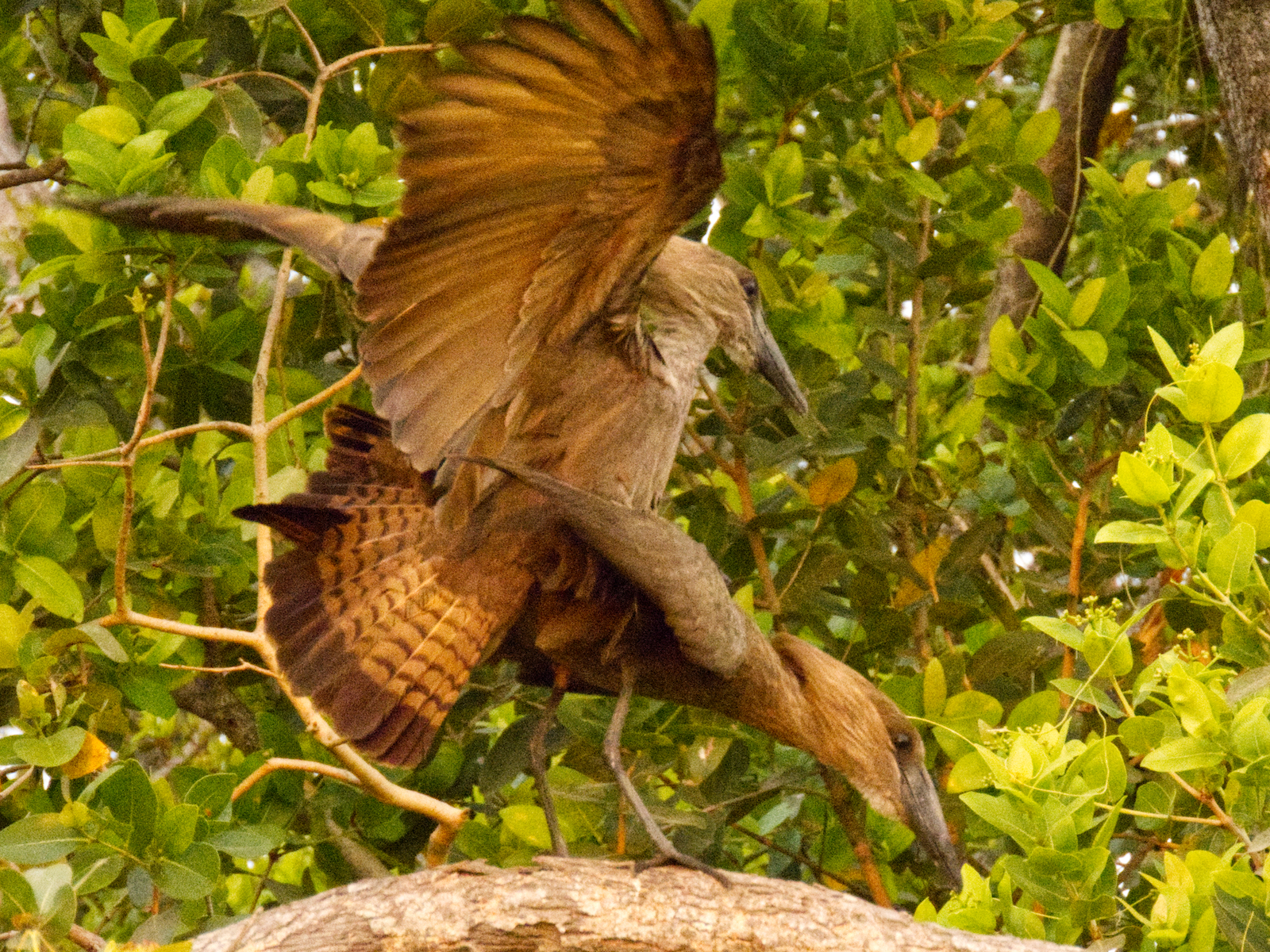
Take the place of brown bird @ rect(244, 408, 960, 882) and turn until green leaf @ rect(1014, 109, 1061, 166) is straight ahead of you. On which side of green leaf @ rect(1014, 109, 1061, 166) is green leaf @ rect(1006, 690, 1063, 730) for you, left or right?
right

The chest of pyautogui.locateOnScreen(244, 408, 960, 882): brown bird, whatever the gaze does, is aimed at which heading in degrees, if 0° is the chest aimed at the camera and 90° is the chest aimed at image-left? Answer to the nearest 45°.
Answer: approximately 270°

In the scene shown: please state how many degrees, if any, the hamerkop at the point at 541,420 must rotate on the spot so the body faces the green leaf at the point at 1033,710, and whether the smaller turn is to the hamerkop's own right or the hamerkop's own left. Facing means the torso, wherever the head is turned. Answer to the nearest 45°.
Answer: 0° — it already faces it

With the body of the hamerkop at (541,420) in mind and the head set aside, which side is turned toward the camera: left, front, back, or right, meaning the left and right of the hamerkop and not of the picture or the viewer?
right
